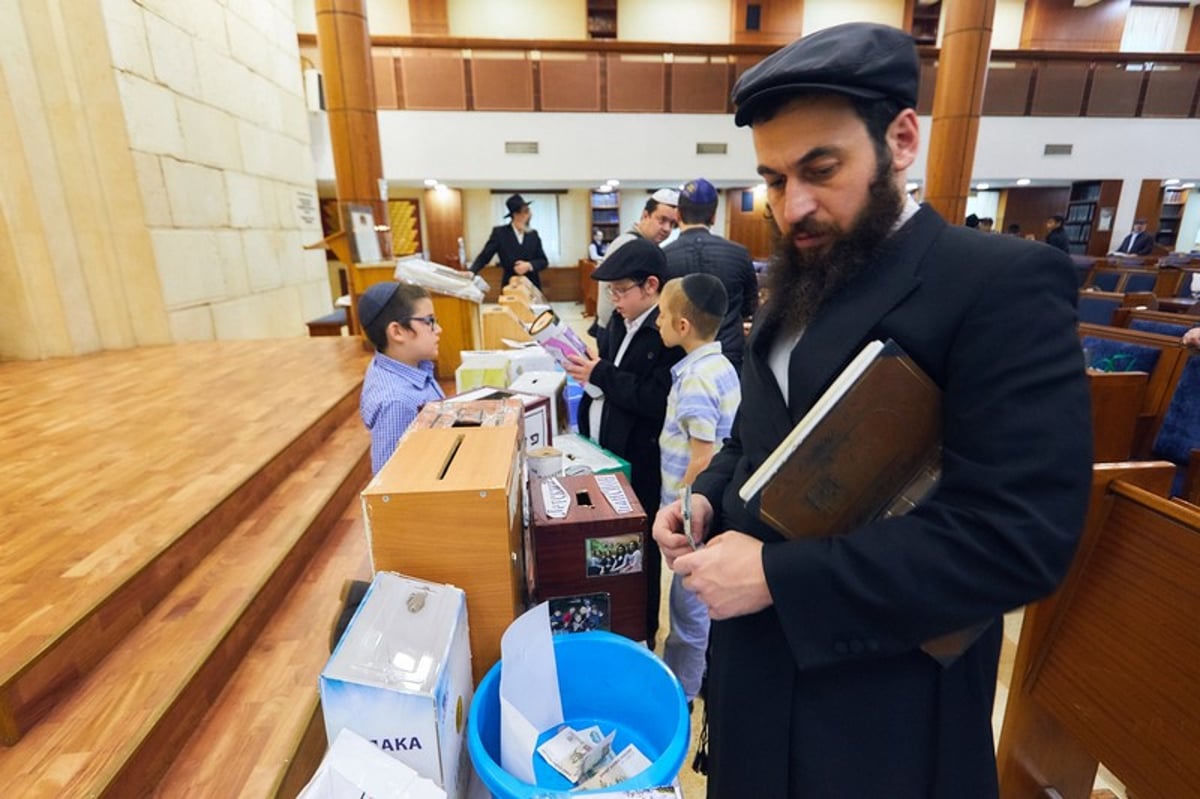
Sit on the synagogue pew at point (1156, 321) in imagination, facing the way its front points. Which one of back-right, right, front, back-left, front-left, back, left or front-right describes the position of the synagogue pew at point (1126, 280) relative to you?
back-right

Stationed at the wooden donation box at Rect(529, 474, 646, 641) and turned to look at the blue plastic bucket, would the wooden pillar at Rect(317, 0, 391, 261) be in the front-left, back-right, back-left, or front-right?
back-right

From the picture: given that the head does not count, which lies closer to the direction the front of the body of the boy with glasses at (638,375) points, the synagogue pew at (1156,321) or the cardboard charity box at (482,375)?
the cardboard charity box

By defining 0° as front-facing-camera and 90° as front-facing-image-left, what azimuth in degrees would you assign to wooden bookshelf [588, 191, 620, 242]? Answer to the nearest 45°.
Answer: approximately 0°

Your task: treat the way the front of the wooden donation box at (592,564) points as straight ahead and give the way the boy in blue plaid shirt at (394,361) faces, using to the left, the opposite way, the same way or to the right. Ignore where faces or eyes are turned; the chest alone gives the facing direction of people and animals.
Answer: to the left

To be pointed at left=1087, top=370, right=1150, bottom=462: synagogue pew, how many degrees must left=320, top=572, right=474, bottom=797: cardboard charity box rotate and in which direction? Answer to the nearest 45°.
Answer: approximately 90° to its left

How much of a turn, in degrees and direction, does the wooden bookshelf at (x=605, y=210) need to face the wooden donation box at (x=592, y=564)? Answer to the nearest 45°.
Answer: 0° — it already faces it

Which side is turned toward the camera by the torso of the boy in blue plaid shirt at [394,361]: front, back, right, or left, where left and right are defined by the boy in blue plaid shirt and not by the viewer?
right
